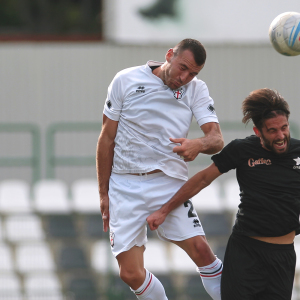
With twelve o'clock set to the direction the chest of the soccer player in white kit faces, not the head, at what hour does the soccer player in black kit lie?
The soccer player in black kit is roughly at 10 o'clock from the soccer player in white kit.

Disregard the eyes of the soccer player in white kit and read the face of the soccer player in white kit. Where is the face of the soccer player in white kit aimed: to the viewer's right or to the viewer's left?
to the viewer's right

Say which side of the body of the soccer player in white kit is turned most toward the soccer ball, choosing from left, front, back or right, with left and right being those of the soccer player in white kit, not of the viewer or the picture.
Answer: left

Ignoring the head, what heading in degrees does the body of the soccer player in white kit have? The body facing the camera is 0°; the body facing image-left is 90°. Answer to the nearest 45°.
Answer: approximately 0°

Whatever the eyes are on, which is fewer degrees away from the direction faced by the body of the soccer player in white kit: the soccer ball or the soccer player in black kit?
the soccer player in black kit

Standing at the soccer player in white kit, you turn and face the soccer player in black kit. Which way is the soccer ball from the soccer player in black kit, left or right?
left
